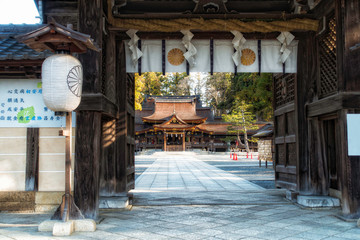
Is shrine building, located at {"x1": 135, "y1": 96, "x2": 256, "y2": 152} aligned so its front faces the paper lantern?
yes

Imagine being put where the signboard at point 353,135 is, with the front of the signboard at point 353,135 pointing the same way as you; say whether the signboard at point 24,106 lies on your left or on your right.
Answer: on your right

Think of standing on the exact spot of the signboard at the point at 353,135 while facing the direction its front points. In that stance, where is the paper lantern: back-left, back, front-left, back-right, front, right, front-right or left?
front-right

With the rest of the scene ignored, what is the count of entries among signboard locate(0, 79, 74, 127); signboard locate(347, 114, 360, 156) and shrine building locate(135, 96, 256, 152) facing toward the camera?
3

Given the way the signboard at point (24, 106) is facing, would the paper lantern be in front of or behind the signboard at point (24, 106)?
in front

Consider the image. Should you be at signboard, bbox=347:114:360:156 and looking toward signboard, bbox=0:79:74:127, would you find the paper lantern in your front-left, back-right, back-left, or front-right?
front-left

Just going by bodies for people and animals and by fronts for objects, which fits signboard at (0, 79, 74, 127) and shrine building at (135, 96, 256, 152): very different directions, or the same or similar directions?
same or similar directions

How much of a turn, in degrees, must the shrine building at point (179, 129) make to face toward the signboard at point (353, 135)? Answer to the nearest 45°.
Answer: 0° — it already faces it

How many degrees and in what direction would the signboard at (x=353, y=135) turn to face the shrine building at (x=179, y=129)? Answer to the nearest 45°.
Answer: approximately 135° to its right

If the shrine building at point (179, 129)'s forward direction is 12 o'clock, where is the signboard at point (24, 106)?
The signboard is roughly at 12 o'clock from the shrine building.

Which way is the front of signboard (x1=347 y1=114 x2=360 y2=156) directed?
toward the camera

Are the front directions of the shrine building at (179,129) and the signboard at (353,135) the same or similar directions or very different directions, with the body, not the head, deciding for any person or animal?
same or similar directions

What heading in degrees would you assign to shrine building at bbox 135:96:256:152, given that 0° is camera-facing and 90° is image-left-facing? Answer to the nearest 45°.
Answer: approximately 0°
